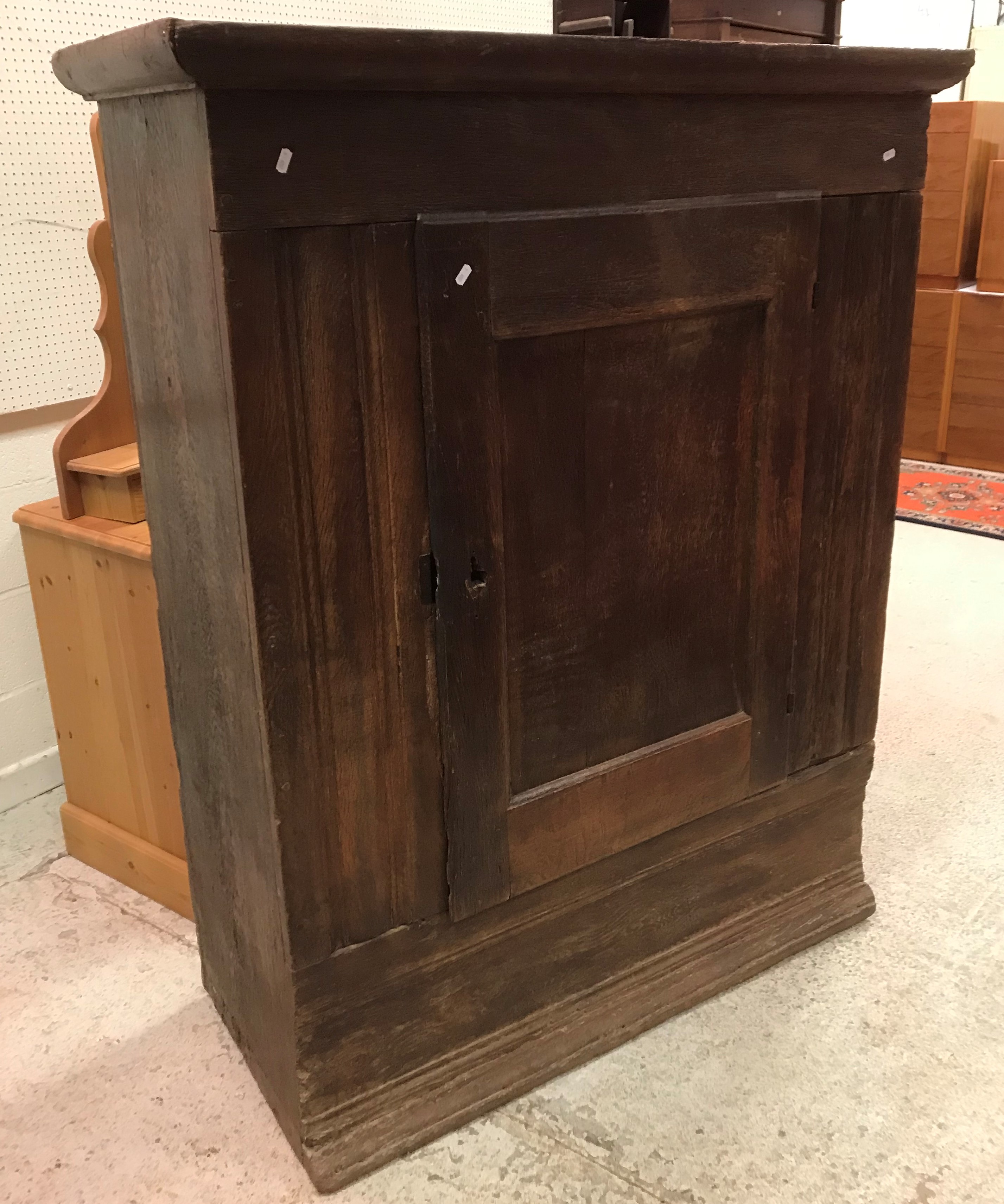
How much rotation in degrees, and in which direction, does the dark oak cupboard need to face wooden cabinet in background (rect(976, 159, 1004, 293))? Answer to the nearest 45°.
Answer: approximately 90° to its left

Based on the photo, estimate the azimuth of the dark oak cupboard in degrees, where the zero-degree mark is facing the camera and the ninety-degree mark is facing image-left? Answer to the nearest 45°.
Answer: approximately 315°

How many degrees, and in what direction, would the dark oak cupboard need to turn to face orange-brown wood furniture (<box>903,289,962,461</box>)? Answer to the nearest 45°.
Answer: approximately 90° to its left

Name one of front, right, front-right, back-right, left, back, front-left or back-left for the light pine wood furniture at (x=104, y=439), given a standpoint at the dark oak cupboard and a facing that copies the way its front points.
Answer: back
